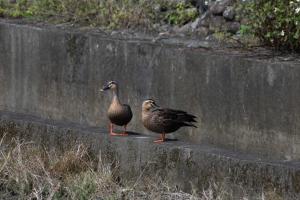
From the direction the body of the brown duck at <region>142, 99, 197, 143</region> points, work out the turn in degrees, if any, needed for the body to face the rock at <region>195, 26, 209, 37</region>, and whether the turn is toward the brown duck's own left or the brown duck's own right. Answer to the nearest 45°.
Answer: approximately 90° to the brown duck's own right

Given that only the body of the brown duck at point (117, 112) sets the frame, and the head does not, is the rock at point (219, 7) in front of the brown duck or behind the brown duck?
behind

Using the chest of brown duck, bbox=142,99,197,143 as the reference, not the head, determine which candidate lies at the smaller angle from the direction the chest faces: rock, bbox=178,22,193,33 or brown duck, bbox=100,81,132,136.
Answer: the brown duck

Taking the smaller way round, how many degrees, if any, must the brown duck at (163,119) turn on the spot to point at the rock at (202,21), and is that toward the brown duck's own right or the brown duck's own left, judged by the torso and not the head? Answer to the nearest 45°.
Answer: approximately 90° to the brown duck's own right

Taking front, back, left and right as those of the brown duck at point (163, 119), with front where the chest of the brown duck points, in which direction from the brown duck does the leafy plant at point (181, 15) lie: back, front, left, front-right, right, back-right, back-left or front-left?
right

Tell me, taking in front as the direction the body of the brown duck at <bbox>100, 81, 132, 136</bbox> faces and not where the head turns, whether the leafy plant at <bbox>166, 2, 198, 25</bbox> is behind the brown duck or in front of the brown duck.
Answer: behind

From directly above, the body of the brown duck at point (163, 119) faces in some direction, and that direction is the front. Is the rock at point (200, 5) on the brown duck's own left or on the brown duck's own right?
on the brown duck's own right

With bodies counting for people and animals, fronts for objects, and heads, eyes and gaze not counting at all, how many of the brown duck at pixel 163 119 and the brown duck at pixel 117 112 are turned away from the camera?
0

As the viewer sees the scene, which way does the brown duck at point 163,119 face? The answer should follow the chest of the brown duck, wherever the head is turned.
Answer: to the viewer's left

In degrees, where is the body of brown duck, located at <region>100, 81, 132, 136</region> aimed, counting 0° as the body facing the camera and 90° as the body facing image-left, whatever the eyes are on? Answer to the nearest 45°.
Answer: approximately 45°
